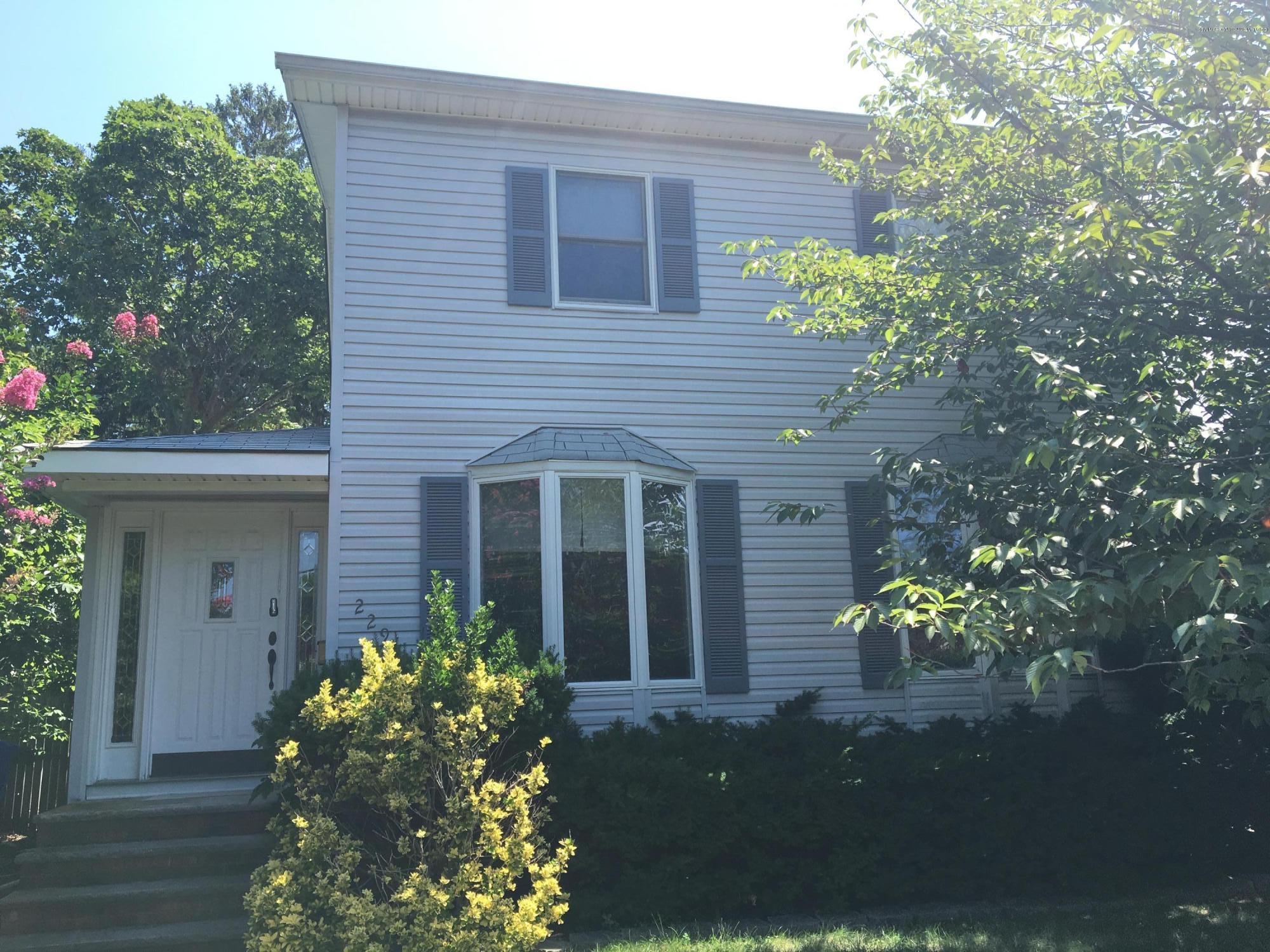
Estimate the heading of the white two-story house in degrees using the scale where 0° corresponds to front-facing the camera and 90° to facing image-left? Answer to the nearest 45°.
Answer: approximately 0°

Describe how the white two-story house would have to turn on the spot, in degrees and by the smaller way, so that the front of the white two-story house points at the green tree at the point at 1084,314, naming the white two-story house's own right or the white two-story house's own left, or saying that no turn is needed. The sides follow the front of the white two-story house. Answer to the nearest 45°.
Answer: approximately 45° to the white two-story house's own left

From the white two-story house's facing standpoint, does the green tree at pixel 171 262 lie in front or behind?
behind

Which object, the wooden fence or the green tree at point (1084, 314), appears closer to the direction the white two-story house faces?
the green tree

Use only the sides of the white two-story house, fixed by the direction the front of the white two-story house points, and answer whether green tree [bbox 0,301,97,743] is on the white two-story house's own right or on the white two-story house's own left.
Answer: on the white two-story house's own right

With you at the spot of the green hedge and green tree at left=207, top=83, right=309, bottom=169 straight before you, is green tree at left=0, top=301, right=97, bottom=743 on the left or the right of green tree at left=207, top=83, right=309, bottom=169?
left

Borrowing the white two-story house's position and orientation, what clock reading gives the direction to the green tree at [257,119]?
The green tree is roughly at 5 o'clock from the white two-story house.
